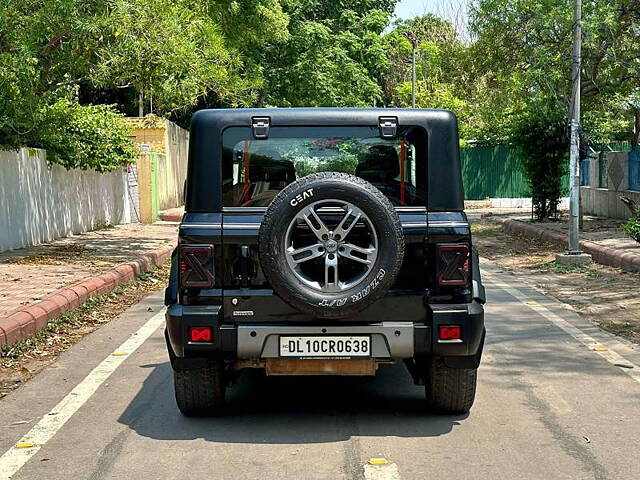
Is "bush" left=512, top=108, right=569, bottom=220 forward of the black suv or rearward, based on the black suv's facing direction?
forward

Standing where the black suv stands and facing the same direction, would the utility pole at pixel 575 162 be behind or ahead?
ahead

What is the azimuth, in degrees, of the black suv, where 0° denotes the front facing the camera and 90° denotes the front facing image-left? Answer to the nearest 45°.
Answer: approximately 180°
